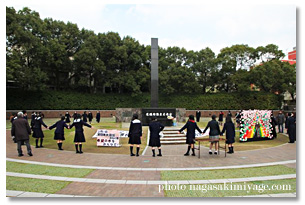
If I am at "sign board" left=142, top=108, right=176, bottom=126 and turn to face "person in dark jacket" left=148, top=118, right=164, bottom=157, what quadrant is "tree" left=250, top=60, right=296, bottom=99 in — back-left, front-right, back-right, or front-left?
back-left

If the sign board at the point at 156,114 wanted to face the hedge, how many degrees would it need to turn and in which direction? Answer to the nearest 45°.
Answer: approximately 180°

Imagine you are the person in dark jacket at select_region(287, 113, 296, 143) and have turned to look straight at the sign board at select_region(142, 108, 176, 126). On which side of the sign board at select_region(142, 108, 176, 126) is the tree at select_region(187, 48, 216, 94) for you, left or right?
right

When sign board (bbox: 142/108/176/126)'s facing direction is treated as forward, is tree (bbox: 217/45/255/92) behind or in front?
behind

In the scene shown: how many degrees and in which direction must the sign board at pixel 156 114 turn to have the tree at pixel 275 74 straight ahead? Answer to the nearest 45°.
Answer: approximately 135° to its left

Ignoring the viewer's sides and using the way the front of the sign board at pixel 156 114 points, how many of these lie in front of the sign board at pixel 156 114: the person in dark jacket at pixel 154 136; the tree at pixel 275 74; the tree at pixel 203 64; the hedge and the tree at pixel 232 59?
1

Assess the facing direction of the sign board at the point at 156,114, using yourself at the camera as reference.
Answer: facing the viewer

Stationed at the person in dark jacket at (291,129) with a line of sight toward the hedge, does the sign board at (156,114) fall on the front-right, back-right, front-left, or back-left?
front-left

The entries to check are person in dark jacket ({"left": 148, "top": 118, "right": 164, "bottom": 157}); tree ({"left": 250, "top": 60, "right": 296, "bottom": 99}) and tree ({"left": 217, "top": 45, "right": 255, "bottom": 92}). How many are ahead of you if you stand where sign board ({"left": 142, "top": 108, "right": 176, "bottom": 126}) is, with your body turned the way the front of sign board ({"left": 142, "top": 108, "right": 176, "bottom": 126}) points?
1

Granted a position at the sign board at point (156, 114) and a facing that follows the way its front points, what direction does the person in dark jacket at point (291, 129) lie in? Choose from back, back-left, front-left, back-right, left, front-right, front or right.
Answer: front-left

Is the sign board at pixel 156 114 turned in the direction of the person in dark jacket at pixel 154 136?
yes
